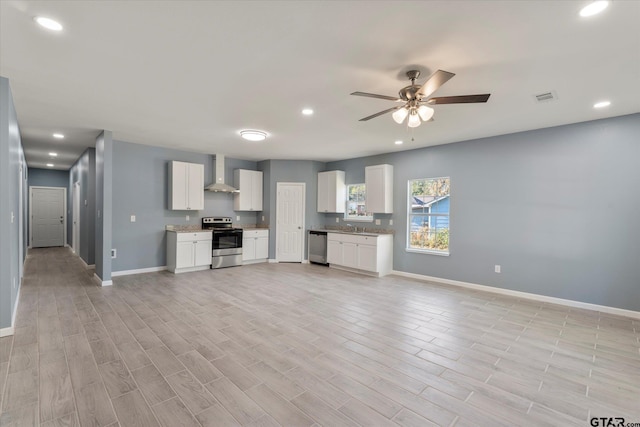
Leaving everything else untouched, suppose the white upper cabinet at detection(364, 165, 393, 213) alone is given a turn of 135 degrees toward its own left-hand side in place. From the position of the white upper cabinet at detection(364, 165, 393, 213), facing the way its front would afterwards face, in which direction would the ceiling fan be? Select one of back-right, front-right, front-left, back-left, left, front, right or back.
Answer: right

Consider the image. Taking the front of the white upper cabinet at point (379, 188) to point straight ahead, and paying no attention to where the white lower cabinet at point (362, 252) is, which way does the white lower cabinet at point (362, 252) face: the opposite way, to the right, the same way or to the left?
the same way

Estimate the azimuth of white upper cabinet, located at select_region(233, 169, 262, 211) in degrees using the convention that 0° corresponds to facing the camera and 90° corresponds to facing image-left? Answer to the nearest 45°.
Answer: approximately 315°

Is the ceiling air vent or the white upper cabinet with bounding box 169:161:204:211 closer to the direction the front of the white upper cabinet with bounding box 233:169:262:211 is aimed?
the ceiling air vent

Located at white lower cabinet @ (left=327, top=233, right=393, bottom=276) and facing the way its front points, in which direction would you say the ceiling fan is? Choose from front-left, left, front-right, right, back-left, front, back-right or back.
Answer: front-left

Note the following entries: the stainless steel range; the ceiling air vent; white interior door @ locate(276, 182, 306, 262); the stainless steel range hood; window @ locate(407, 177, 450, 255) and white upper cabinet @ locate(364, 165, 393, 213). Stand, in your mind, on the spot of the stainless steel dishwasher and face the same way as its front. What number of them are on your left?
3

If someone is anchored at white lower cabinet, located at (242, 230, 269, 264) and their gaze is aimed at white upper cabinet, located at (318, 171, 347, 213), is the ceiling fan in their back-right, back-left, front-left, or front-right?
front-right

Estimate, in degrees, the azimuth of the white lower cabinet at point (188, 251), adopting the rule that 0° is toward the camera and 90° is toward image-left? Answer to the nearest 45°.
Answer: approximately 315°

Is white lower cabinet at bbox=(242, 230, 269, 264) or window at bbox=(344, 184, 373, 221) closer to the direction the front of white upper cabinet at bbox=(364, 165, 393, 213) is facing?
the white lower cabinet

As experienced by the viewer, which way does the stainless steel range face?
facing the viewer and to the right of the viewer

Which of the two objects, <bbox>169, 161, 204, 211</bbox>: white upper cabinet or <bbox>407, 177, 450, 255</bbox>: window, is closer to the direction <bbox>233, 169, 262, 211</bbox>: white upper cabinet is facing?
the window

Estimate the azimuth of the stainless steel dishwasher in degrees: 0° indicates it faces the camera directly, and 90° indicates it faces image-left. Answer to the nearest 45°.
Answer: approximately 45°

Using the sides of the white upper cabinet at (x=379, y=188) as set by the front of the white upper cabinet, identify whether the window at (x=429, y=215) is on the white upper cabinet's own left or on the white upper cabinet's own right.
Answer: on the white upper cabinet's own left

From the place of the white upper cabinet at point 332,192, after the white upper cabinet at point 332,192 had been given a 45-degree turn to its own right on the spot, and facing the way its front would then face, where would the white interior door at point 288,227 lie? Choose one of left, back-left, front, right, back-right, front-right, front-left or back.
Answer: front

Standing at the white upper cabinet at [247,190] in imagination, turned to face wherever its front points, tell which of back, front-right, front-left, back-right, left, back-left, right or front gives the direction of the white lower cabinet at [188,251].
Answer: right

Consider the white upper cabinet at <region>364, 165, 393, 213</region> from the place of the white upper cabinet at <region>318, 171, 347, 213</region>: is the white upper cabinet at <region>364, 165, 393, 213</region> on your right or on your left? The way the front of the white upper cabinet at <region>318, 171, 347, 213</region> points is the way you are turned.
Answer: on your left
